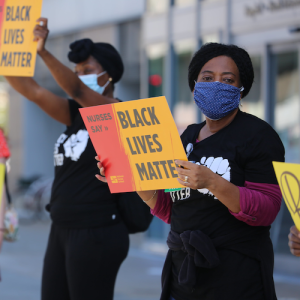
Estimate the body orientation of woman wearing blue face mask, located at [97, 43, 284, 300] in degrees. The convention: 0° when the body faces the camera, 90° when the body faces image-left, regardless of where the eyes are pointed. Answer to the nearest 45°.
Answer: approximately 45°

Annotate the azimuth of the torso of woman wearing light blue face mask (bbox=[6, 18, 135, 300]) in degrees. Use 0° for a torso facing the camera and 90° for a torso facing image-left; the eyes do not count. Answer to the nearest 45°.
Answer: approximately 45°

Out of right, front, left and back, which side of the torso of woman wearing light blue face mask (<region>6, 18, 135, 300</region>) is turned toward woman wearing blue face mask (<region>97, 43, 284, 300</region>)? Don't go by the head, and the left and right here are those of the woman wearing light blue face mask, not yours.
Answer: left

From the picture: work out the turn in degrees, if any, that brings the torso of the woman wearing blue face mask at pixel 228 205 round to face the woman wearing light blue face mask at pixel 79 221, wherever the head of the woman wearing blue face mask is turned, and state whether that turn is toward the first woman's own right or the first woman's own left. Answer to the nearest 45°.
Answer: approximately 90° to the first woman's own right
